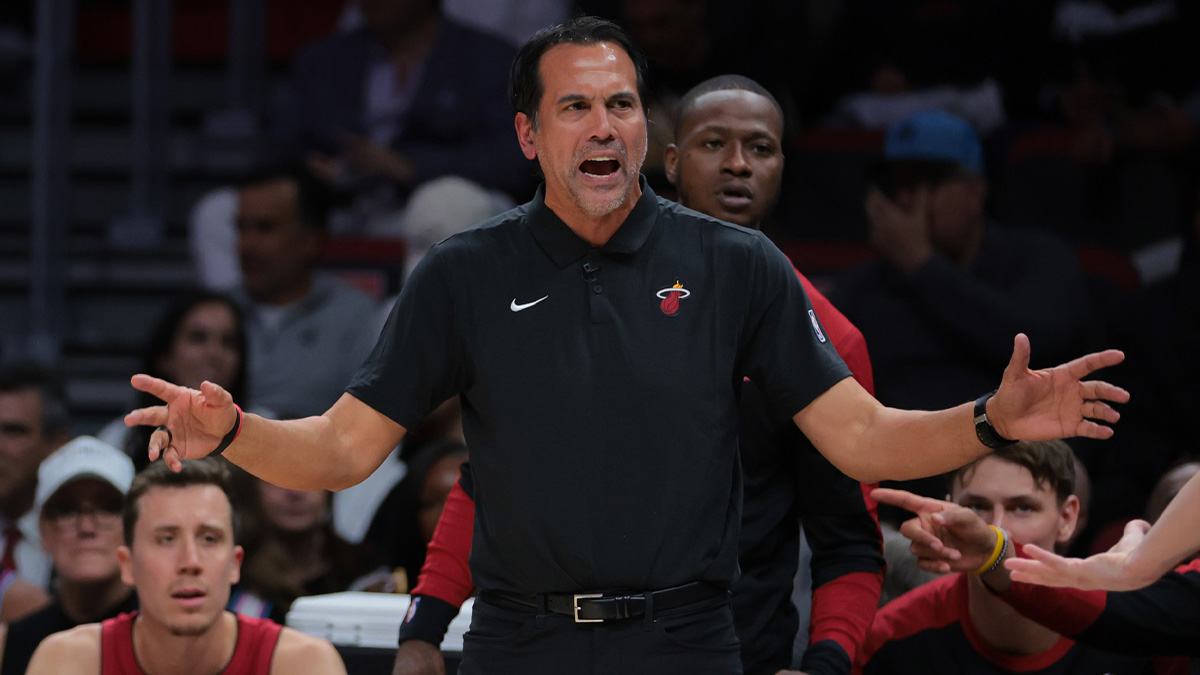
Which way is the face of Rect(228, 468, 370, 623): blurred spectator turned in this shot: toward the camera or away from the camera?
toward the camera

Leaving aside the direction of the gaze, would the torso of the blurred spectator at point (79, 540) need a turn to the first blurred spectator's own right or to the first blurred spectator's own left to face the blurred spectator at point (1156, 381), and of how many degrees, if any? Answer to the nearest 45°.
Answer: approximately 90° to the first blurred spectator's own left

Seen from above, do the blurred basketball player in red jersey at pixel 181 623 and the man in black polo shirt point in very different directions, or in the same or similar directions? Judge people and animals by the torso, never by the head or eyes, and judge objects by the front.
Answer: same or similar directions

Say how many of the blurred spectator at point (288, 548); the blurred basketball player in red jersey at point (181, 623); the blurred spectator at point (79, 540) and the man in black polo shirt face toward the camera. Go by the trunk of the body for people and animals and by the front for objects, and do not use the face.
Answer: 4

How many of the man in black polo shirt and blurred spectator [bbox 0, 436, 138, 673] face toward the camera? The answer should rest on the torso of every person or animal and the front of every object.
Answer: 2

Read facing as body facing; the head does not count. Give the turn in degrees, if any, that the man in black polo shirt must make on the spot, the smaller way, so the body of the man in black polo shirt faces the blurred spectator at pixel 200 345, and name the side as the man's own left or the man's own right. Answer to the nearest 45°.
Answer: approximately 135° to the man's own right

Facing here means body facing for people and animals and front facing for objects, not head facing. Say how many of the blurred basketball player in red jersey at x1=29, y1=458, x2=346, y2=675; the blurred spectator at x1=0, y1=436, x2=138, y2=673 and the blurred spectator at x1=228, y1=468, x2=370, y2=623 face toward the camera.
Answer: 3

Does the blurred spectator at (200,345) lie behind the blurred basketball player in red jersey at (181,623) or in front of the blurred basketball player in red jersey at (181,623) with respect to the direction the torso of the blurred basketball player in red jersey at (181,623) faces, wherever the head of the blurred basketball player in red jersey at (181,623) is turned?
behind

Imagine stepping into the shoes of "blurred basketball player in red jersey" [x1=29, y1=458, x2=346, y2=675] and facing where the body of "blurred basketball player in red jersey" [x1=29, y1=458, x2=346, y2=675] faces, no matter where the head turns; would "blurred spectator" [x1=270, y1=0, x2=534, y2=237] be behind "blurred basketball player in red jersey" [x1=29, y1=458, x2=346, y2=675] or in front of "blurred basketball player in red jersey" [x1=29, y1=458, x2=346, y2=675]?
behind

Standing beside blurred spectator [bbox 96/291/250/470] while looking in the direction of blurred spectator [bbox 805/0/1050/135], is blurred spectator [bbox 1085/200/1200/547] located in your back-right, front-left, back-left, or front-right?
front-right

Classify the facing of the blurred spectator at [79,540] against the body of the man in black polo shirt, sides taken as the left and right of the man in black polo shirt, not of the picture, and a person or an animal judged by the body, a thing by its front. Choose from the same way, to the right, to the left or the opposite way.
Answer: the same way

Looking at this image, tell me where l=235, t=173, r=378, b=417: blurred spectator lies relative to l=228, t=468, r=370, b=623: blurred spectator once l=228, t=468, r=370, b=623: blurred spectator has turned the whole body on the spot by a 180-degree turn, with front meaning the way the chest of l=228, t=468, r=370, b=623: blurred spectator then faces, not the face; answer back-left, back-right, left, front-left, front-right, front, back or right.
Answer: front

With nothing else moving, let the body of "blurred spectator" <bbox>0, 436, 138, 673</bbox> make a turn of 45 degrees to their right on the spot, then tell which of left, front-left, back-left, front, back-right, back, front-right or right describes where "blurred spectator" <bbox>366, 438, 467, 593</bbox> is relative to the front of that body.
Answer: back-left

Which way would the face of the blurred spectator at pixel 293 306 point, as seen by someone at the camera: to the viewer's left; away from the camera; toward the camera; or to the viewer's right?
toward the camera

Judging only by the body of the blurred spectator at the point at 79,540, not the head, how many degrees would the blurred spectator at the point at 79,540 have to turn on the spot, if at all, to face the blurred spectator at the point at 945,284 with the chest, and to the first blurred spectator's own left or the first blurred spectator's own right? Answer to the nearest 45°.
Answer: approximately 90° to the first blurred spectator's own left

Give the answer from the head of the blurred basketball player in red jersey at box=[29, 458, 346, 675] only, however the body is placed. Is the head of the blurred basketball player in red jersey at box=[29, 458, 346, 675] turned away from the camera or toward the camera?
toward the camera

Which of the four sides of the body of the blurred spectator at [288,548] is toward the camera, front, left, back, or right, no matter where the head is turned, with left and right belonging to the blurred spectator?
front

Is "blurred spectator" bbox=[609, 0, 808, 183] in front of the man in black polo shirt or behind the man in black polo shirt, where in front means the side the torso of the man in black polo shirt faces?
behind

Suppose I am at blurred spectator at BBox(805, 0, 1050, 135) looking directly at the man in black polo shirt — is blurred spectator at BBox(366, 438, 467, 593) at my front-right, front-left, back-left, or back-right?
front-right

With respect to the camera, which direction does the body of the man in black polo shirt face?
toward the camera

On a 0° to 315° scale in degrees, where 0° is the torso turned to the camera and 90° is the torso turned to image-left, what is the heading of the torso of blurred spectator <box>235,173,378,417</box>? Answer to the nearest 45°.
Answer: approximately 45°
